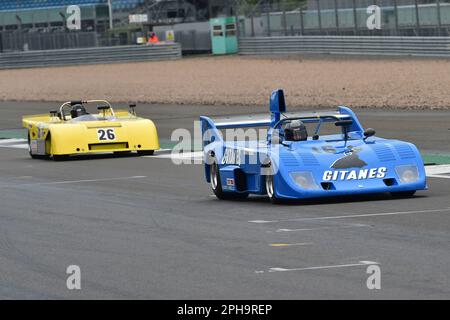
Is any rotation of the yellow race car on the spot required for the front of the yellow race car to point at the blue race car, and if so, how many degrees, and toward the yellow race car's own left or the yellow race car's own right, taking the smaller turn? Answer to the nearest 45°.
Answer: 0° — it already faces it

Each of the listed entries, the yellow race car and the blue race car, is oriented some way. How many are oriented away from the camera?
0

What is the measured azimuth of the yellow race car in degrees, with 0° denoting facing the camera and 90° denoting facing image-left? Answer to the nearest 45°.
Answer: approximately 0°

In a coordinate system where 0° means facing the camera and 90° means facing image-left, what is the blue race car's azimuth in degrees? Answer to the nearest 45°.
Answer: approximately 315°

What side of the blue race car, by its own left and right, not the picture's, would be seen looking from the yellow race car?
back
